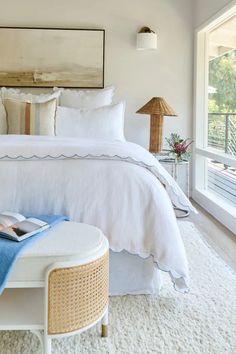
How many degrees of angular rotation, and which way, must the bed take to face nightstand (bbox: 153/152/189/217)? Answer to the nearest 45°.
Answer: approximately 180°

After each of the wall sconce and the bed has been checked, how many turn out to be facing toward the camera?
2

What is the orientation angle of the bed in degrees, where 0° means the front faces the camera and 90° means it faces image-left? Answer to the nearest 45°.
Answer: approximately 0°

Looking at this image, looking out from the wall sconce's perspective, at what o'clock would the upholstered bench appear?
The upholstered bench is roughly at 12 o'clock from the wall sconce.

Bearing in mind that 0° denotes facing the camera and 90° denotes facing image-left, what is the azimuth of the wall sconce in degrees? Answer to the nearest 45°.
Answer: approximately 0°
